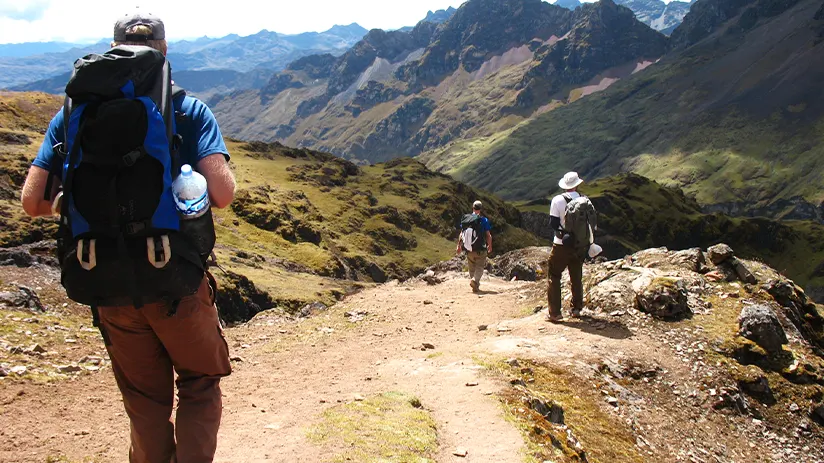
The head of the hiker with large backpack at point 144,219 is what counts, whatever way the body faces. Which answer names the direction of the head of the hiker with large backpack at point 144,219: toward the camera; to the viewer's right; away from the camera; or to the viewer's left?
away from the camera

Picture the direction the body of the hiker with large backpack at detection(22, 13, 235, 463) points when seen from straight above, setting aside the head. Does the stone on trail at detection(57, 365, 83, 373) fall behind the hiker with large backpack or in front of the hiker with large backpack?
in front

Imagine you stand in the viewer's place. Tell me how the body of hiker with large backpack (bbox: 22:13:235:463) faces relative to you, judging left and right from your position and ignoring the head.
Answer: facing away from the viewer

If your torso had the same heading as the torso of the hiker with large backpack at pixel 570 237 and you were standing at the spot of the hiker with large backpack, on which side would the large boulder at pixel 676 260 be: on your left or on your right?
on your right

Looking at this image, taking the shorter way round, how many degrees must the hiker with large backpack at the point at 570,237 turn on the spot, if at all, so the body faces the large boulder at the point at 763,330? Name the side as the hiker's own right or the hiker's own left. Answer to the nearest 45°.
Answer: approximately 135° to the hiker's own right

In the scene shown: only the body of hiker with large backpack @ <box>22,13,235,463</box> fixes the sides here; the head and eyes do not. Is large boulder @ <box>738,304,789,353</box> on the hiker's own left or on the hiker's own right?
on the hiker's own right

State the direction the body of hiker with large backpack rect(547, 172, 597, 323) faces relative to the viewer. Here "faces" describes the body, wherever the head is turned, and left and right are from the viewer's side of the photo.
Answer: facing away from the viewer and to the left of the viewer

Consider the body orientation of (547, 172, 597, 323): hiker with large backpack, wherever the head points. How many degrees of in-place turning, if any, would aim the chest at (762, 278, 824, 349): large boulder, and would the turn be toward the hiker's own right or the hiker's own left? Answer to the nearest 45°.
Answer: approximately 90° to the hiker's own right

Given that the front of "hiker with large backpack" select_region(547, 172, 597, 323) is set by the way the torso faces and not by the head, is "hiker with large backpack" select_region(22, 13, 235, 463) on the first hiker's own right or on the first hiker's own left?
on the first hiker's own left
